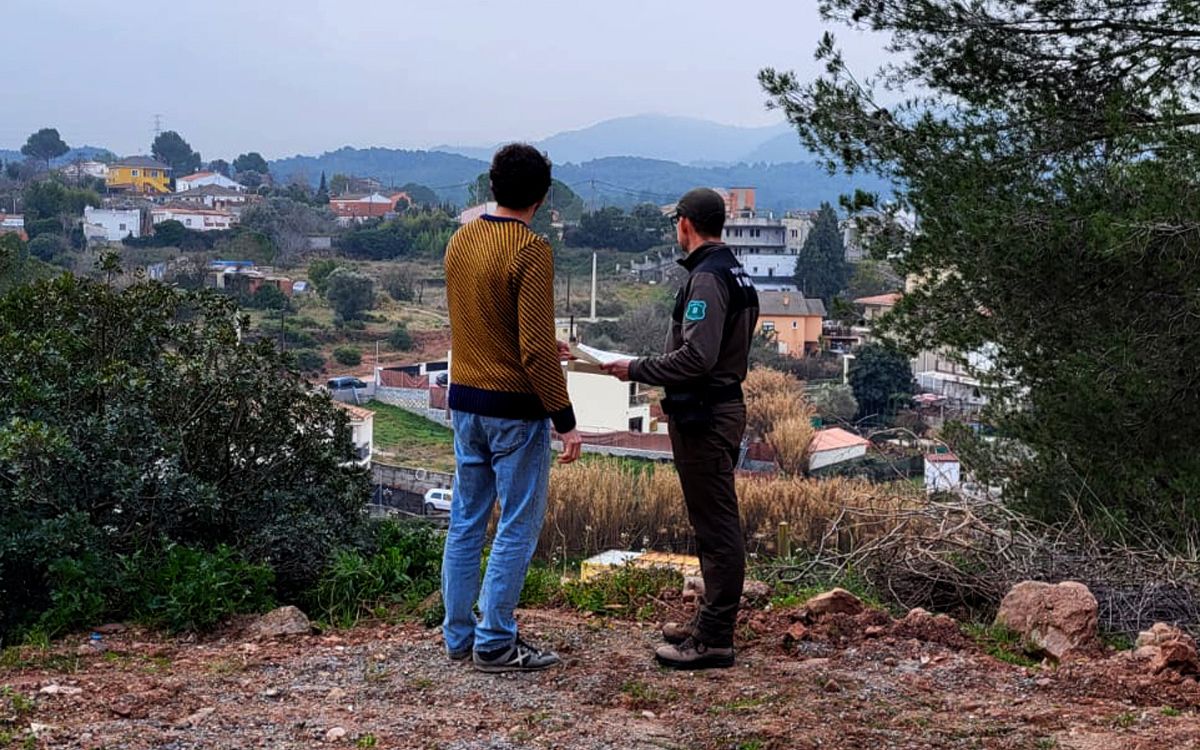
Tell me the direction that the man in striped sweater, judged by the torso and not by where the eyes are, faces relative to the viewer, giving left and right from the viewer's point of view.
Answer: facing away from the viewer and to the right of the viewer

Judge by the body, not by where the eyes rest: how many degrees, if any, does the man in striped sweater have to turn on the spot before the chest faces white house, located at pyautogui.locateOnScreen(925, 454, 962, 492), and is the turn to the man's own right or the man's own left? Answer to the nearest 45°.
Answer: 0° — they already face it

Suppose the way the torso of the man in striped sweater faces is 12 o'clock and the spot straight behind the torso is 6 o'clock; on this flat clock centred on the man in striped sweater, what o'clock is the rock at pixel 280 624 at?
The rock is roughly at 9 o'clock from the man in striped sweater.

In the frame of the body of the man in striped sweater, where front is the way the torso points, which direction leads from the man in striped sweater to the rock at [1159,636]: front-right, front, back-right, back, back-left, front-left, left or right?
front-right

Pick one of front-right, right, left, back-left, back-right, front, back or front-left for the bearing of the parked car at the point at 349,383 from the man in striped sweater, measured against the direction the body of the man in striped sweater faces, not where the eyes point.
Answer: front-left

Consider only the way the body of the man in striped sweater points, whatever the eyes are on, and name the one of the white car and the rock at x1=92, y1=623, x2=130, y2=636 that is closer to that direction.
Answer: the white car

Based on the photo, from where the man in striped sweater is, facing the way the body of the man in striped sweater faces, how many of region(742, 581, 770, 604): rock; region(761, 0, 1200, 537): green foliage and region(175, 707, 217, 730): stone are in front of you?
2

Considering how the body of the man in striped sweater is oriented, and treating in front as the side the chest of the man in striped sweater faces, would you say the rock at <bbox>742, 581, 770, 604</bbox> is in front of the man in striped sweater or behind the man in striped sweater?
in front

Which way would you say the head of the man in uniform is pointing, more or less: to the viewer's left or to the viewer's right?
to the viewer's left

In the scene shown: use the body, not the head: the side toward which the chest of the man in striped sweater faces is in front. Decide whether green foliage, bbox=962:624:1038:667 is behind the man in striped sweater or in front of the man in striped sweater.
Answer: in front

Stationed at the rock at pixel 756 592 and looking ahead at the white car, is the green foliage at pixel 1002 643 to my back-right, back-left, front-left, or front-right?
back-right

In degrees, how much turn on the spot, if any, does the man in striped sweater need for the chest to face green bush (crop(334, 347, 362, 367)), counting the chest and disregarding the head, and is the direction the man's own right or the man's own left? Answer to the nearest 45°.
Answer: approximately 45° to the man's own left
